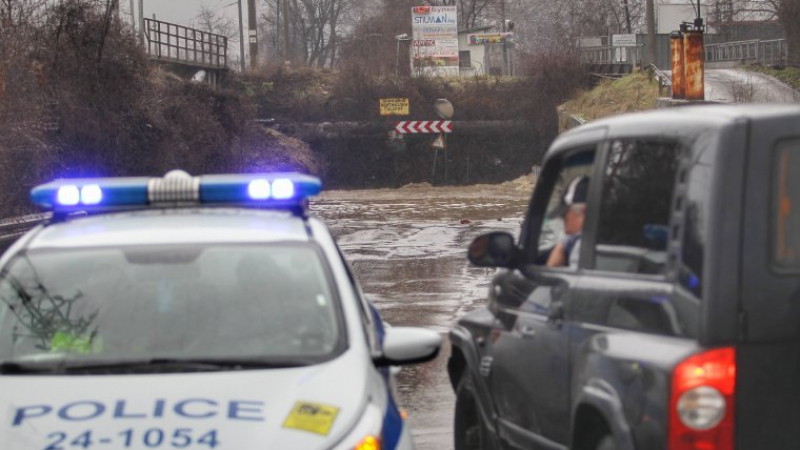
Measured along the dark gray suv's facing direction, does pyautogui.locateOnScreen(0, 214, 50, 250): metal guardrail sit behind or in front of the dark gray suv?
in front

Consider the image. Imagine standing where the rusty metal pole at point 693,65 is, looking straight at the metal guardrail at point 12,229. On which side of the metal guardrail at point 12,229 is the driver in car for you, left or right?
left

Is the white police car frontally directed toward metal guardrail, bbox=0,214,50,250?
no

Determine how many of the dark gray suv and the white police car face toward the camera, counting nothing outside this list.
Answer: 1

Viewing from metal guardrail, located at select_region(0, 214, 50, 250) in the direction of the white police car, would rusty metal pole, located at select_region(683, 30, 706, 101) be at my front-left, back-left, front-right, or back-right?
back-left

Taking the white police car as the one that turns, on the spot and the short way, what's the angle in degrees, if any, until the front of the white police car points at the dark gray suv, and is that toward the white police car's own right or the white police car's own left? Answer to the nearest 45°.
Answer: approximately 45° to the white police car's own left

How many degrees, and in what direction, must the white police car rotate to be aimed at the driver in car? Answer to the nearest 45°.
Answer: approximately 90° to its left

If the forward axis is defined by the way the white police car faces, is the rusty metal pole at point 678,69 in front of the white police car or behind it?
behind

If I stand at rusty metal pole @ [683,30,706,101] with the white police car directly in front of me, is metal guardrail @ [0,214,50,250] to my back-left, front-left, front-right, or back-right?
front-right

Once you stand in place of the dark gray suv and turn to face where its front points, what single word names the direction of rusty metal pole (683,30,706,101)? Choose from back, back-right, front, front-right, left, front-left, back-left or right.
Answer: front-right

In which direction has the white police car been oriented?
toward the camera

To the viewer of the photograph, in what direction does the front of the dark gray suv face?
facing away from the viewer and to the left of the viewer

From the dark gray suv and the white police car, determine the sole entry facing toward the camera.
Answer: the white police car
